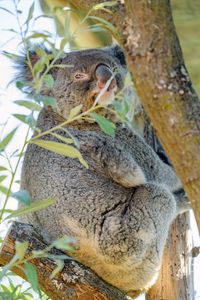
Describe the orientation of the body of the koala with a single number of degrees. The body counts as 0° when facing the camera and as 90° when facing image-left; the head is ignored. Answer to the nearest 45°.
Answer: approximately 270°

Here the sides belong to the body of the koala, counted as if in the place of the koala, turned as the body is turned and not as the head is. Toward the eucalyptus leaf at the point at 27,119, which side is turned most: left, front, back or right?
back

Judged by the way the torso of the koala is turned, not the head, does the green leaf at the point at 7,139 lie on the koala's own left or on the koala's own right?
on the koala's own right

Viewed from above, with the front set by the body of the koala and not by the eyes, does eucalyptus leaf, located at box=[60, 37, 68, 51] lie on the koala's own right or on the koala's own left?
on the koala's own right
